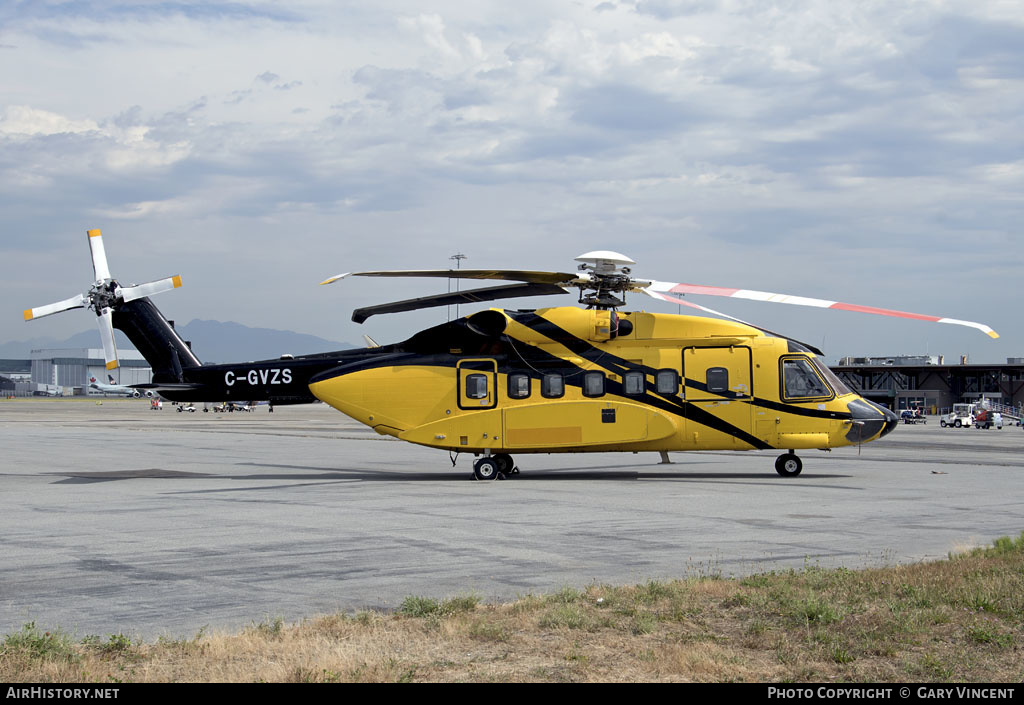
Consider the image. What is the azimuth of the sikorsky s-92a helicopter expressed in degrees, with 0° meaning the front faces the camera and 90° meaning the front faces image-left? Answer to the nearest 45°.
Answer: approximately 270°
